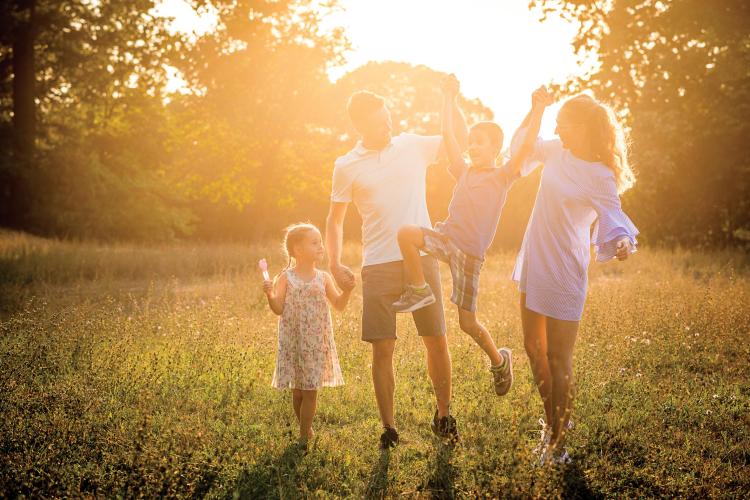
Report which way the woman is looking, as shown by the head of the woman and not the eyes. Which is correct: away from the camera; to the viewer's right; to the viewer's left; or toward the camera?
to the viewer's left

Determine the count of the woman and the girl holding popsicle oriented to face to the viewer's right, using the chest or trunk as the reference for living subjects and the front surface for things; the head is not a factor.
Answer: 0

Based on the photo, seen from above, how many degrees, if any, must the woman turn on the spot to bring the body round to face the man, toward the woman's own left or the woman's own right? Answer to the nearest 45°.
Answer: approximately 45° to the woman's own right

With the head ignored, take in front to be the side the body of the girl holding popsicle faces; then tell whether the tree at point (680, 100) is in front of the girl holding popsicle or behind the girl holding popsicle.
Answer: behind

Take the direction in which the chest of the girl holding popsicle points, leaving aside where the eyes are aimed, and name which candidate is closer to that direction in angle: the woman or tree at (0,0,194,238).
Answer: the woman

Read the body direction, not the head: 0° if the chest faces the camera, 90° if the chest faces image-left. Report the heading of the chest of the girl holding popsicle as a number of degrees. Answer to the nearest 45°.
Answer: approximately 0°

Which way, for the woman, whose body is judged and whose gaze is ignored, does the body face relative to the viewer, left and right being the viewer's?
facing the viewer and to the left of the viewer

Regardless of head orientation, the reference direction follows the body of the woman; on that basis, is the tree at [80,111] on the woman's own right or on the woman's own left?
on the woman's own right
